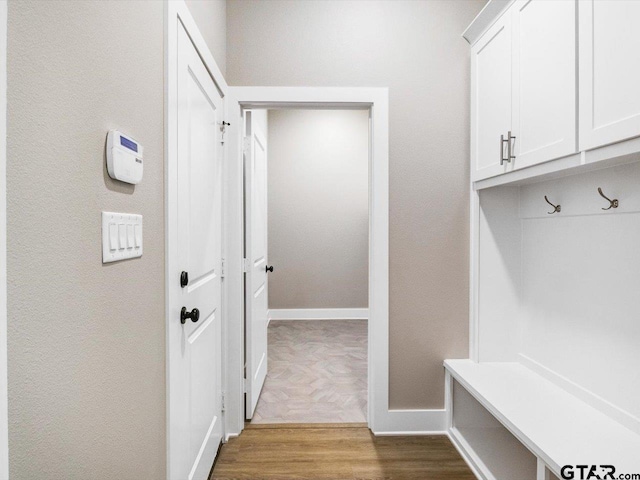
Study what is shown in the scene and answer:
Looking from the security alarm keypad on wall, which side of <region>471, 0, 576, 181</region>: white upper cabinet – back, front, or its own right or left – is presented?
front

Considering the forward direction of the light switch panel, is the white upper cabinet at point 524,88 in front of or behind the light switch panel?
in front

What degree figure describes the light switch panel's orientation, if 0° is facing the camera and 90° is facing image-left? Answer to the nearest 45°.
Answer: approximately 315°

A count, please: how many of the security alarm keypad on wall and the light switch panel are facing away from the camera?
0

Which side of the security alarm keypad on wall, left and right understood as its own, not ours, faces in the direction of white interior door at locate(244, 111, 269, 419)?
left

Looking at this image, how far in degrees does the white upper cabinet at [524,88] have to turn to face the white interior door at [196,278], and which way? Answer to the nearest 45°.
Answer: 0° — it already faces it

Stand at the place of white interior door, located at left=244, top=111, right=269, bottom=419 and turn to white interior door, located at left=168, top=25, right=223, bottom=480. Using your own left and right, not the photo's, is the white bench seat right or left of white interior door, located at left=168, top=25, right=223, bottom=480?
left

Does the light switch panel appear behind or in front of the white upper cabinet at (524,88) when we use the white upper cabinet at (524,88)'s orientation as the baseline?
in front

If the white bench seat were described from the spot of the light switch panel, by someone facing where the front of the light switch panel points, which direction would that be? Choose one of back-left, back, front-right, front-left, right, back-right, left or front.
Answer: front-left

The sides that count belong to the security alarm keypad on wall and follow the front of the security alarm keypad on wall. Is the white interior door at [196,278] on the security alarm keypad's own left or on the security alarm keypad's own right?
on the security alarm keypad's own left

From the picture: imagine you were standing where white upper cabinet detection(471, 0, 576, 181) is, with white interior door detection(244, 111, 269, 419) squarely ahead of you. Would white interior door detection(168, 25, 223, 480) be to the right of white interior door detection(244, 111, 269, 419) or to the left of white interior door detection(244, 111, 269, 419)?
left

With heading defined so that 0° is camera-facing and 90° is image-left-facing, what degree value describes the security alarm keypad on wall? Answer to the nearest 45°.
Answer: approximately 315°

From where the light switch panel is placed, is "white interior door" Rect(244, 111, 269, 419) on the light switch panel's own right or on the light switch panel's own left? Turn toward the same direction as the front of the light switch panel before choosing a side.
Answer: on the light switch panel's own left
